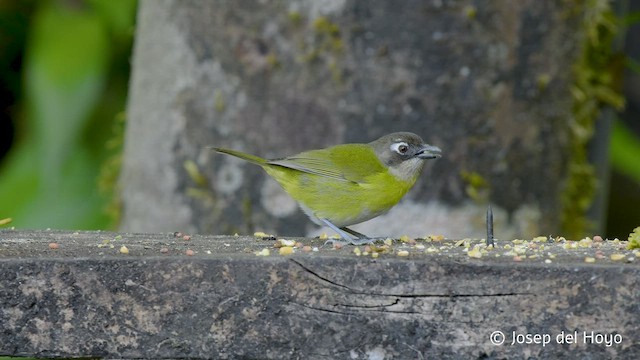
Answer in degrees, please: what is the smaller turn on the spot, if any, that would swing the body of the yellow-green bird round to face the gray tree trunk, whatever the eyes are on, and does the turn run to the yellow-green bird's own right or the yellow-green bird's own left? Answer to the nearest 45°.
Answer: approximately 90° to the yellow-green bird's own left

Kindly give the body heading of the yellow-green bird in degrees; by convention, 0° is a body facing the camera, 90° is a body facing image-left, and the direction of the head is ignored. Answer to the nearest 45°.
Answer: approximately 270°
